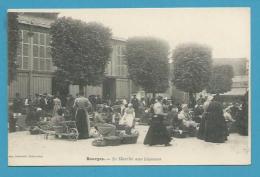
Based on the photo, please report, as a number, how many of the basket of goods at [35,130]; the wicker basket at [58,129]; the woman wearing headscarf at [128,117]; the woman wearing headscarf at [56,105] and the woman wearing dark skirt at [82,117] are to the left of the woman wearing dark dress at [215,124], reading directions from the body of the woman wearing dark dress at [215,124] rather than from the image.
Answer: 5

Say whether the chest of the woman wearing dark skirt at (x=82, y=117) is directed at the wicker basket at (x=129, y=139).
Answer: no

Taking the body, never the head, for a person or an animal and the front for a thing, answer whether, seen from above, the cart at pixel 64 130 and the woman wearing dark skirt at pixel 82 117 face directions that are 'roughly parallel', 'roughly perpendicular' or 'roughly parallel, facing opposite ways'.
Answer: roughly perpendicular

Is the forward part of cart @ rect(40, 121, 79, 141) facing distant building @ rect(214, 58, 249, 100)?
no

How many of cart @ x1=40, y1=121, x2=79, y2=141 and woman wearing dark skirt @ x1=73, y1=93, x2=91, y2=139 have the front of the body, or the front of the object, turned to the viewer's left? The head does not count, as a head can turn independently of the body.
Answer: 1

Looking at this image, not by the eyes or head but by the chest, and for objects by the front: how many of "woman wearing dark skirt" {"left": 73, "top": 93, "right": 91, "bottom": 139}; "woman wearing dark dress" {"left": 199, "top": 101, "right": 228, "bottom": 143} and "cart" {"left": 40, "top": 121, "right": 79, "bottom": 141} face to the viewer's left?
1

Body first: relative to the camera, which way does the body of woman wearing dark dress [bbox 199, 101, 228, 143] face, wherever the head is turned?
away from the camera

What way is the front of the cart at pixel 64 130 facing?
to the viewer's left
